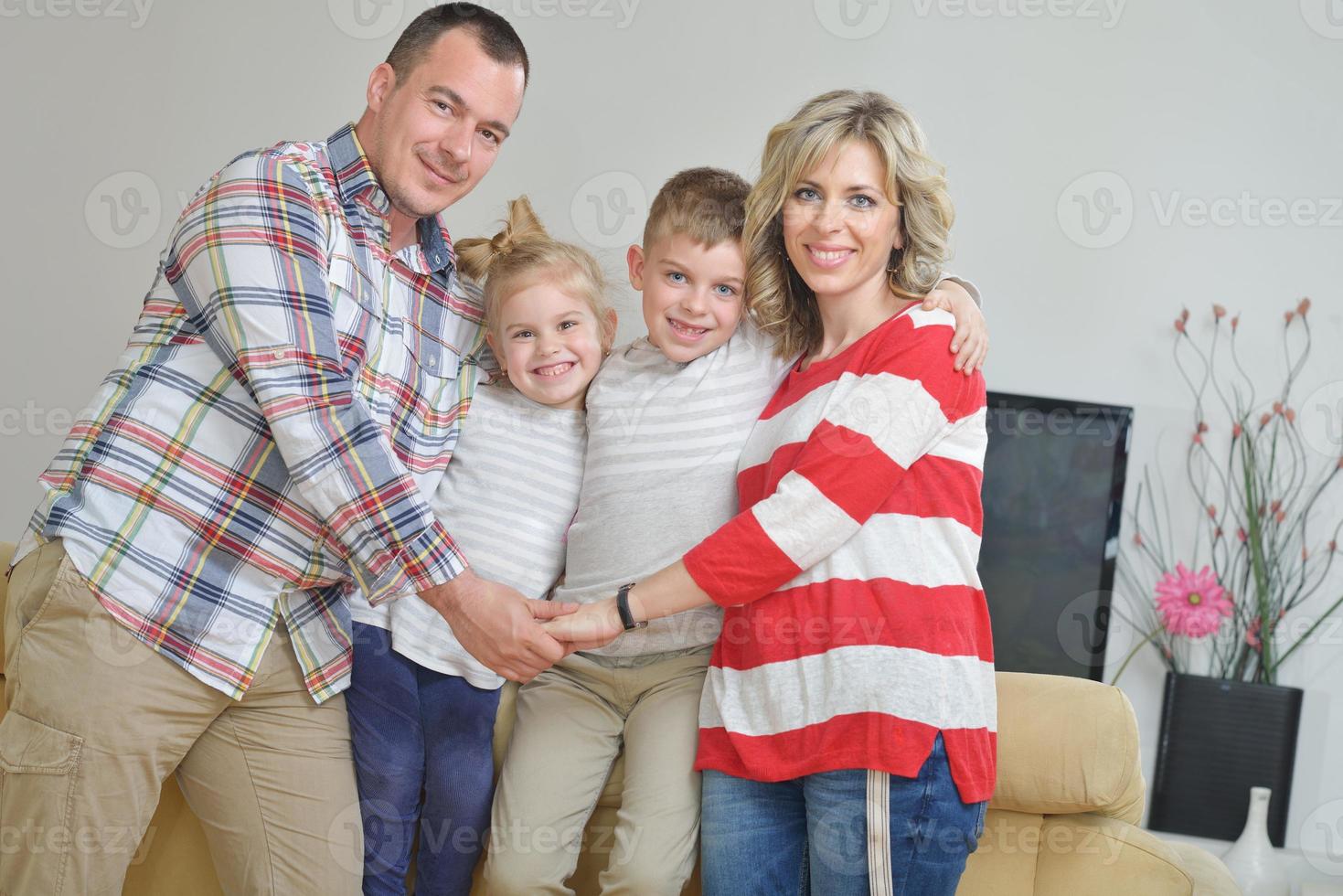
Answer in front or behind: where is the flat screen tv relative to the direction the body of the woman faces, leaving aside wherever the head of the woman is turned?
behind

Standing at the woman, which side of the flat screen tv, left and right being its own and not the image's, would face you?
front

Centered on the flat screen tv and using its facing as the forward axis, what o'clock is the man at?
The man is roughly at 1 o'clock from the flat screen tv.

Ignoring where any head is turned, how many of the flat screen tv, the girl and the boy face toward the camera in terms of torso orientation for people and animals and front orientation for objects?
3

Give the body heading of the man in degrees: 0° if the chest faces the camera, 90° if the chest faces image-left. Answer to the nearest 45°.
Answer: approximately 315°

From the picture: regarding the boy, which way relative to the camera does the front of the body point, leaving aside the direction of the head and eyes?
toward the camera

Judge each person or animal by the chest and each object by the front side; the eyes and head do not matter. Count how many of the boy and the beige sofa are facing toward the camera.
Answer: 2

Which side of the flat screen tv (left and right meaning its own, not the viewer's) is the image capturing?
front

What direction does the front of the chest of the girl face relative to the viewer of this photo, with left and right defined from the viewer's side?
facing the viewer
